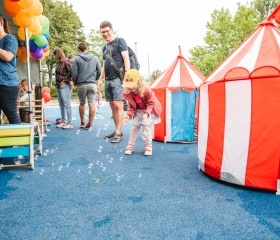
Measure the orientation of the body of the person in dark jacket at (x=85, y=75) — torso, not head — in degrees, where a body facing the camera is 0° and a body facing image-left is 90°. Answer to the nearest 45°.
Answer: approximately 180°

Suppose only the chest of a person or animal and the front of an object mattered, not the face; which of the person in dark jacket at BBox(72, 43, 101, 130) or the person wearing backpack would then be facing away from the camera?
the person in dark jacket

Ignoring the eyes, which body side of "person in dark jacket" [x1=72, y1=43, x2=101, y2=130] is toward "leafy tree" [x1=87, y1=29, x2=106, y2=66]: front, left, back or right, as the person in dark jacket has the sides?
front

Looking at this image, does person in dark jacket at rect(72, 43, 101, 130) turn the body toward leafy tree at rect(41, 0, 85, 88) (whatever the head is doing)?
yes

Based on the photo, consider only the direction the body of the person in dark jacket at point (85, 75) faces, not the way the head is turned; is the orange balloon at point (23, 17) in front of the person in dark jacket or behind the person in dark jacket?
behind

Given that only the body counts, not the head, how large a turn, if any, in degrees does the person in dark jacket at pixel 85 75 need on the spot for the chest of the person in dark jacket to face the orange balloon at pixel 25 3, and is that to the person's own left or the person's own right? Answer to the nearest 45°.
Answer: approximately 135° to the person's own left

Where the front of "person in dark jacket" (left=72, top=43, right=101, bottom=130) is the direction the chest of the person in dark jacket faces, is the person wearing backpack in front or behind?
behind

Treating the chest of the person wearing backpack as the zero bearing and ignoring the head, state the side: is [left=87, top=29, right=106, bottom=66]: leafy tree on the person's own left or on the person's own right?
on the person's own right

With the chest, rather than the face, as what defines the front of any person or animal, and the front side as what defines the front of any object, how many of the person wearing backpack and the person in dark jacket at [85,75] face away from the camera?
1

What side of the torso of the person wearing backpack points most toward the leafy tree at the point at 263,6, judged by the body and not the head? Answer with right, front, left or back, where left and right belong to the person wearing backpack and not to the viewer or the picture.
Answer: back
